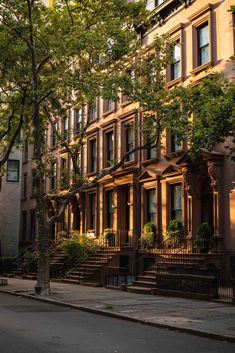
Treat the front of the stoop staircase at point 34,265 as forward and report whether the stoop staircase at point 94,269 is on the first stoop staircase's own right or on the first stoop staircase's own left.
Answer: on the first stoop staircase's own left

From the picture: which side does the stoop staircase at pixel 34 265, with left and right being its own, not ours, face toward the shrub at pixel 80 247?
left

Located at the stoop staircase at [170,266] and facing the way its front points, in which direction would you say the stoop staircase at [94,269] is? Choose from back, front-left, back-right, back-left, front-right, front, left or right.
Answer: right

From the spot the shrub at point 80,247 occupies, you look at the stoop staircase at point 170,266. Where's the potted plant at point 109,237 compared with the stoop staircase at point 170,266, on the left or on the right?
left

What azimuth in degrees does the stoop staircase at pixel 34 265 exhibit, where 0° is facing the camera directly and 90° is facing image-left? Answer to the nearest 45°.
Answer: approximately 45°

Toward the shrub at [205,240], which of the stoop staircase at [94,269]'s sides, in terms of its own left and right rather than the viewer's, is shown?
left

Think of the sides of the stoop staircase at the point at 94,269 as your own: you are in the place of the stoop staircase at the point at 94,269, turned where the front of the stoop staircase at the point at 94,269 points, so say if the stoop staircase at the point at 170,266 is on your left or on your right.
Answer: on your left

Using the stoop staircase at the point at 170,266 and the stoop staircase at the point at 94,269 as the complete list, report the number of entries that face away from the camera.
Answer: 0

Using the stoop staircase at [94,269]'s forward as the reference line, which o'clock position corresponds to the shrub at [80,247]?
The shrub is roughly at 4 o'clock from the stoop staircase.

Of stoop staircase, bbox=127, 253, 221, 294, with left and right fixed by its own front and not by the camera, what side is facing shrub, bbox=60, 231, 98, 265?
right
